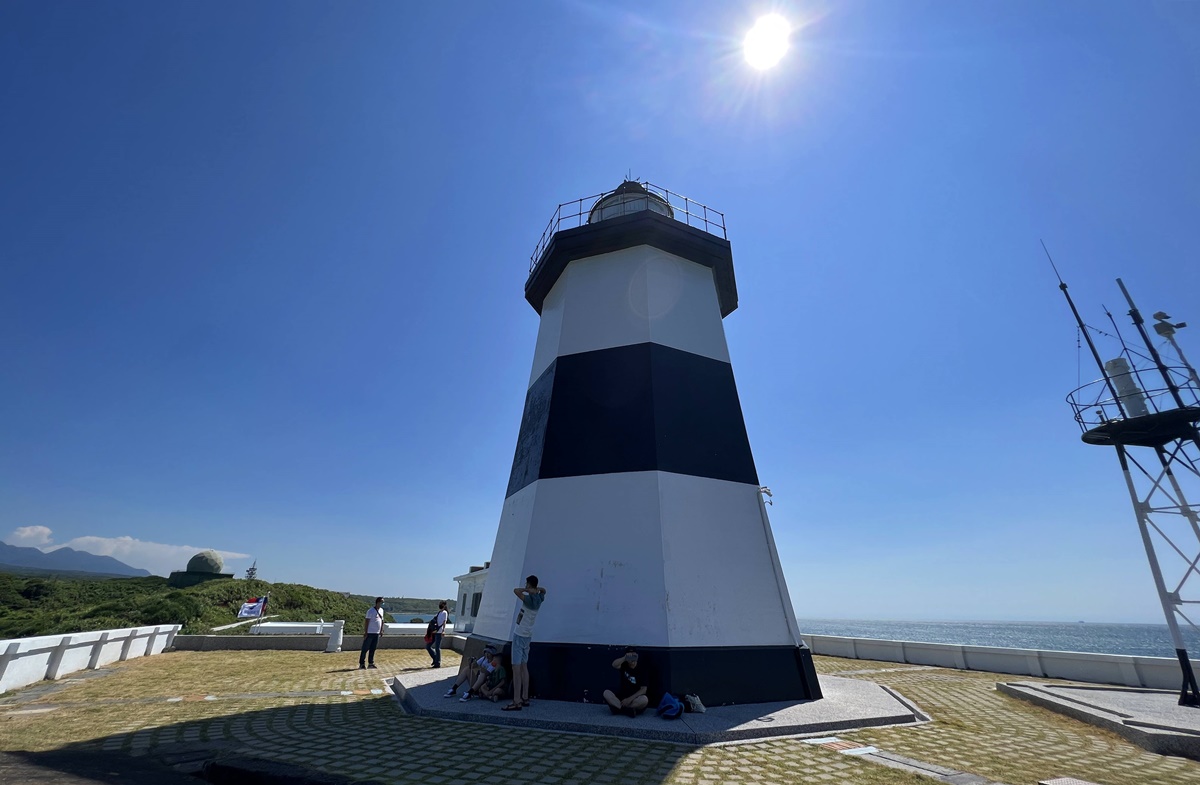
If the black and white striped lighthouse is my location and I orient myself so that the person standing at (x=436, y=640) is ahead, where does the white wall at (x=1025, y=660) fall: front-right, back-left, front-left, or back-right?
back-right

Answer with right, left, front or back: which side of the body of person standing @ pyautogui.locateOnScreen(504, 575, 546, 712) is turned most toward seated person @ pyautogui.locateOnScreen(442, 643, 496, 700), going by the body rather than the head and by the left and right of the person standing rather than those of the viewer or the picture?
right

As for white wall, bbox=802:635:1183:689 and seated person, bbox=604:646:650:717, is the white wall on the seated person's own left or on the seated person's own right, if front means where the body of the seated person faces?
on the seated person's own left

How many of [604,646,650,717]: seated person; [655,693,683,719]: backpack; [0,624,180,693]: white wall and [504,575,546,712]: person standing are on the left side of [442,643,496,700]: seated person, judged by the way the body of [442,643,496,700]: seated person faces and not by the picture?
3

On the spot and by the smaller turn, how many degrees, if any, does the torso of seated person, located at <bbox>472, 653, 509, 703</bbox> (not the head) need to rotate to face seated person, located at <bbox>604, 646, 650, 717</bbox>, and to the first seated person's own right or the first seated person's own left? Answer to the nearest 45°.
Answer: approximately 90° to the first seated person's own left

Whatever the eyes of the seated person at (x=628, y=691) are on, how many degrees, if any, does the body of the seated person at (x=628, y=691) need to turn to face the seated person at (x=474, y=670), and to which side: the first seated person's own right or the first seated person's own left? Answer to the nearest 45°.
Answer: approximately 90° to the first seated person's own right

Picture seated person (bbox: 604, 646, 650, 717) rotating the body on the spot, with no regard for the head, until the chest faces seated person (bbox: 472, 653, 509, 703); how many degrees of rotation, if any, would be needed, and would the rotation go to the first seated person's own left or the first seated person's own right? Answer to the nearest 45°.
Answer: approximately 90° to the first seated person's own right

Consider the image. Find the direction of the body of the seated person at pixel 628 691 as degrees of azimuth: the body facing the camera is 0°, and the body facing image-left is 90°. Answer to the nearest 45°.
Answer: approximately 0°

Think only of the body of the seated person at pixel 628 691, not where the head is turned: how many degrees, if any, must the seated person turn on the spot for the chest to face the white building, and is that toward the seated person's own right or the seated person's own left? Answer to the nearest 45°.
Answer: approximately 135° to the seated person's own right

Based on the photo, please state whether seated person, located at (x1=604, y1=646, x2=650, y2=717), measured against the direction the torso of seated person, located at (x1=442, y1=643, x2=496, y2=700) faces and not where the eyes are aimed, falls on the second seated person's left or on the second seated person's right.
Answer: on the second seated person's left
